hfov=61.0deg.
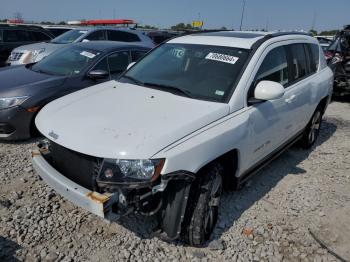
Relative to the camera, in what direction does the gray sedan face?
facing the viewer and to the left of the viewer

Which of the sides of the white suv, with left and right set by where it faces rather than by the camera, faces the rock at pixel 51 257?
front

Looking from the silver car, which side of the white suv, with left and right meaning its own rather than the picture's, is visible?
right

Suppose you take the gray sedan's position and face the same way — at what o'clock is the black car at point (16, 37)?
The black car is roughly at 4 o'clock from the gray sedan.

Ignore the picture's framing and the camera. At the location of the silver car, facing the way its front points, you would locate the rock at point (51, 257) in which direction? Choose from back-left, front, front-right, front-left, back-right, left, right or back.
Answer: front-left

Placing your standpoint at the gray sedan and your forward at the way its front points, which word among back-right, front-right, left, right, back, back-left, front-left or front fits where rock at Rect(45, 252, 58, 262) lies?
front-left

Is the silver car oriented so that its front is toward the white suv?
no

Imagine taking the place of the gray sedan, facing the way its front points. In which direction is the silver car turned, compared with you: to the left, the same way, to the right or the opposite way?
the same way

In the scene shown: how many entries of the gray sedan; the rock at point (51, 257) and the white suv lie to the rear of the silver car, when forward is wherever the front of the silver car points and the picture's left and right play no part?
0

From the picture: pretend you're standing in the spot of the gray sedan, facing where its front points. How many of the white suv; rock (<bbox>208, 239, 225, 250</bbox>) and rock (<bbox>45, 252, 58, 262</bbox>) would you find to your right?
0

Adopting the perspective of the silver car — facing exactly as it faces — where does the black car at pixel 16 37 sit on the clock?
The black car is roughly at 3 o'clock from the silver car.

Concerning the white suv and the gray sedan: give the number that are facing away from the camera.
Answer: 0

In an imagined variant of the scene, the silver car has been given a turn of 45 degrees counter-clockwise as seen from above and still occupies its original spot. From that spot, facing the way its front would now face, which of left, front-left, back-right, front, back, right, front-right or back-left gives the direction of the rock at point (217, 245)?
front

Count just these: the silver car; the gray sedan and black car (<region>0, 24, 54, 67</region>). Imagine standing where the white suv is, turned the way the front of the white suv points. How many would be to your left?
0

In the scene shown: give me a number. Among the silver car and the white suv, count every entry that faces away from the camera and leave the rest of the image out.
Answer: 0

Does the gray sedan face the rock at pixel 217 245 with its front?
no

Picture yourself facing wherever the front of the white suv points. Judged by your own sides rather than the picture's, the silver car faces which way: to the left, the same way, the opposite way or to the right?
the same way

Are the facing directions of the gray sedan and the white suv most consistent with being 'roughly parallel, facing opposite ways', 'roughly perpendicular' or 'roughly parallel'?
roughly parallel

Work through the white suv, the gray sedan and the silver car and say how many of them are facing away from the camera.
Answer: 0
